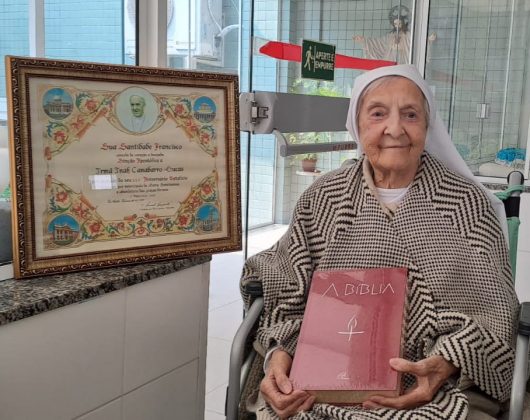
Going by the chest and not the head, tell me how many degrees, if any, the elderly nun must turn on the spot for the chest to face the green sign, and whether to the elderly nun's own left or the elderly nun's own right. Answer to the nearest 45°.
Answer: approximately 180°

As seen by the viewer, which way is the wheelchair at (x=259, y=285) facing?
toward the camera

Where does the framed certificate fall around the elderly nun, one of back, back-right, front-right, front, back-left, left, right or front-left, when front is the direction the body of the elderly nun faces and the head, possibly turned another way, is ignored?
right

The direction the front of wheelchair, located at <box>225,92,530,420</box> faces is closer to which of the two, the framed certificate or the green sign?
the framed certificate

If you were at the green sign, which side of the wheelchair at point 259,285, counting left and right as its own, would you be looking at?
back

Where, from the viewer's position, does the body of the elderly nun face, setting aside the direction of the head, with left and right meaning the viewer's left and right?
facing the viewer

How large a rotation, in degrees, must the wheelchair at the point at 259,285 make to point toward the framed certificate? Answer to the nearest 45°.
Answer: approximately 45° to its right

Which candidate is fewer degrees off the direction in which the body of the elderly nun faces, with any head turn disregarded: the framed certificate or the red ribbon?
the framed certificate
